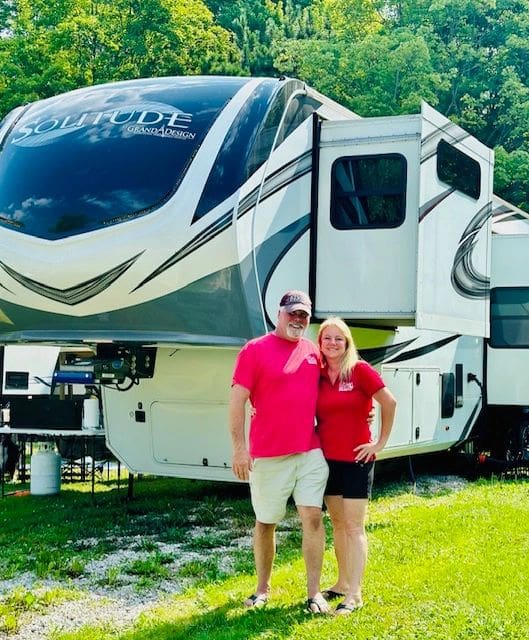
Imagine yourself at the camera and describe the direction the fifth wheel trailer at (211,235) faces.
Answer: facing the viewer and to the left of the viewer

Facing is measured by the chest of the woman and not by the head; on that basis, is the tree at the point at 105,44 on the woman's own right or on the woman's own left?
on the woman's own right

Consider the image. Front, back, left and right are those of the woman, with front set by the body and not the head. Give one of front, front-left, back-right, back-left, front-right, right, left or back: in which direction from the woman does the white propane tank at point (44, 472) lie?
right

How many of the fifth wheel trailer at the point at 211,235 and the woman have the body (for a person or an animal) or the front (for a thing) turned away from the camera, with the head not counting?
0
